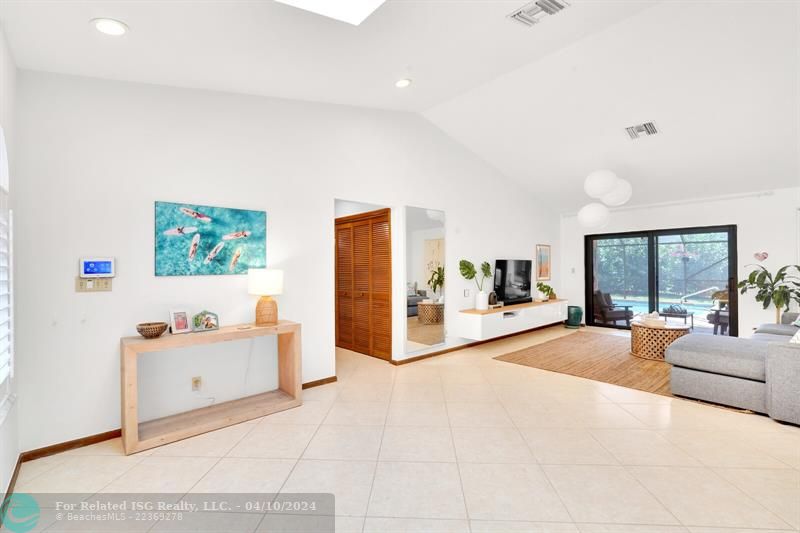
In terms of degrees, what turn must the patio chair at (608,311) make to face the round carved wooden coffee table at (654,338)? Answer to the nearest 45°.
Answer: approximately 90° to its right

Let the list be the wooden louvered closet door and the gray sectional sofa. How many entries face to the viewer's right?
0

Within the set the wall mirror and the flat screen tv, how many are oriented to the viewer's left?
0

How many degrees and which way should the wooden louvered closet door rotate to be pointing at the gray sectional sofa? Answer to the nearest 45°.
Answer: approximately 90° to its left

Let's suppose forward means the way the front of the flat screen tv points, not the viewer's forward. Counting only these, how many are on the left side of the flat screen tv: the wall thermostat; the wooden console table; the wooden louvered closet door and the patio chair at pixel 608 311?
1

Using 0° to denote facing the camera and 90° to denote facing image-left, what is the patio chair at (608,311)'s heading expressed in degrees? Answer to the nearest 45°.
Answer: approximately 270°

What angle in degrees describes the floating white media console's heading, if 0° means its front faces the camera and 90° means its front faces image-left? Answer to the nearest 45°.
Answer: approximately 315°

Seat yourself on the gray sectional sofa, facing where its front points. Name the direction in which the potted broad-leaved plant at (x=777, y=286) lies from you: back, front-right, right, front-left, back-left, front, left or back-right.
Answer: right

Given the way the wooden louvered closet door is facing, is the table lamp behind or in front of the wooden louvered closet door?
in front

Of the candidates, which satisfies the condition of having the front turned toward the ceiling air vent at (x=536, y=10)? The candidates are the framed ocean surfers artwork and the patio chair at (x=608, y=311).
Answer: the framed ocean surfers artwork

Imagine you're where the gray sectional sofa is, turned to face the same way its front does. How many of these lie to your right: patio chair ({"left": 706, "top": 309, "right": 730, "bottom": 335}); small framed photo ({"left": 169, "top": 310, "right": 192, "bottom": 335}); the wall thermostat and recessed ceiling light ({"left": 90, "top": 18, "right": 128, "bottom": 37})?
1

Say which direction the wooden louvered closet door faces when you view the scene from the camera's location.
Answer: facing the viewer and to the left of the viewer

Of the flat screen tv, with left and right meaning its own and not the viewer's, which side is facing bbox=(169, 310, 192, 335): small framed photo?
right

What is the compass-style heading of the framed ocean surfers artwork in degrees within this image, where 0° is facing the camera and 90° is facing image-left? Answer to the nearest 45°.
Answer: approximately 315°

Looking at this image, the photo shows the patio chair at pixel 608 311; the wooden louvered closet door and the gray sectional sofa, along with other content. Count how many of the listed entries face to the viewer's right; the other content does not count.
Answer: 1

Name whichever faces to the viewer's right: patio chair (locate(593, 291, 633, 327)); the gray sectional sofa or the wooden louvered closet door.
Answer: the patio chair

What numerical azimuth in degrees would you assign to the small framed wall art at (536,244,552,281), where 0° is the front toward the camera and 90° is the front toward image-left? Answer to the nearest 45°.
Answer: approximately 315°

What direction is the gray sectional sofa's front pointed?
to the viewer's left

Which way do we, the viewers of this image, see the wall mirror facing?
facing the viewer and to the right of the viewer
